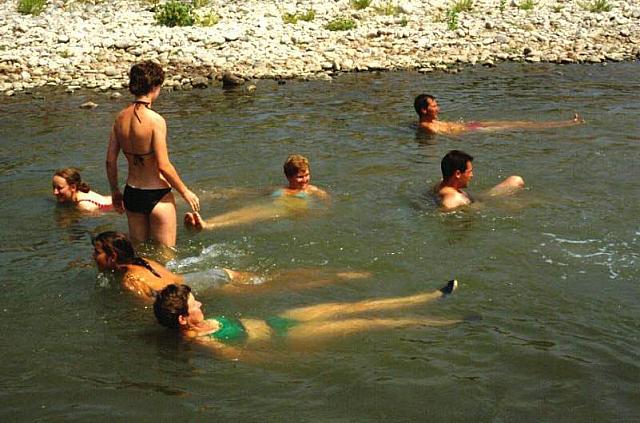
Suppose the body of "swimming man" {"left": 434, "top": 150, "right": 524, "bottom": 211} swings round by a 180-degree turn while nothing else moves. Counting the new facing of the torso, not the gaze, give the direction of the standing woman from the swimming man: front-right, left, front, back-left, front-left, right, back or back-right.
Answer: front-left

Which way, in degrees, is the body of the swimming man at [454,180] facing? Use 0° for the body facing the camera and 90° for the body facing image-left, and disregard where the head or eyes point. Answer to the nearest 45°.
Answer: approximately 270°
